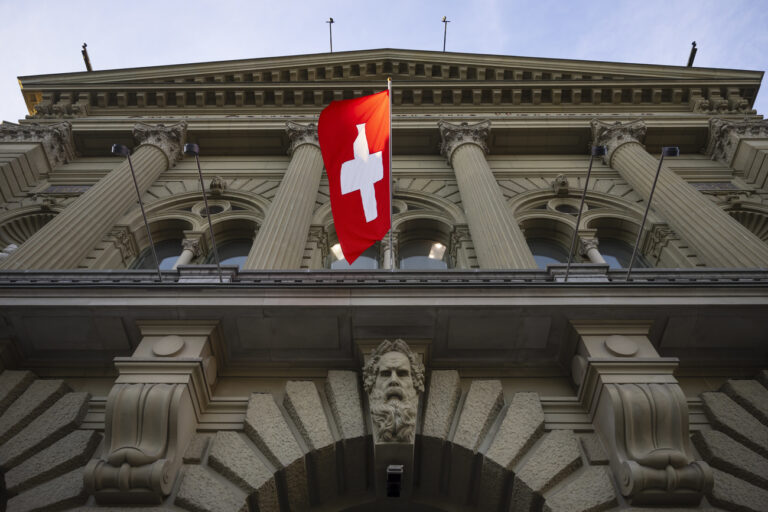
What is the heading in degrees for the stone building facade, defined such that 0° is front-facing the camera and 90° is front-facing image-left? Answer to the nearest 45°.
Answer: approximately 0°
